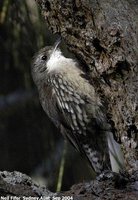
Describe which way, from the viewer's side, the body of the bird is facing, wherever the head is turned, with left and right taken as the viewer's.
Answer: facing to the right of the viewer
